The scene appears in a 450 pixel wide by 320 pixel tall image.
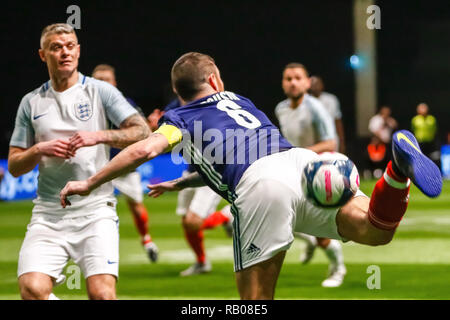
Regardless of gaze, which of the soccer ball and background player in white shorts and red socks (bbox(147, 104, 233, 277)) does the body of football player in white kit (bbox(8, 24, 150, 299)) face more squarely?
the soccer ball

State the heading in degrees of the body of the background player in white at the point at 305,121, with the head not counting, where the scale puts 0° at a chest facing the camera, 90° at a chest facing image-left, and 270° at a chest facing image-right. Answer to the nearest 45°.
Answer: approximately 45°

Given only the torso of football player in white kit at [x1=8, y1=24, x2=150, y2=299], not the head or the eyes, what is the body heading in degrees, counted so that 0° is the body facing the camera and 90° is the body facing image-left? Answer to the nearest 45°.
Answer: approximately 0°

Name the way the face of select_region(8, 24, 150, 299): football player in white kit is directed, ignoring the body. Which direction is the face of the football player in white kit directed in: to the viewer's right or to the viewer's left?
to the viewer's right

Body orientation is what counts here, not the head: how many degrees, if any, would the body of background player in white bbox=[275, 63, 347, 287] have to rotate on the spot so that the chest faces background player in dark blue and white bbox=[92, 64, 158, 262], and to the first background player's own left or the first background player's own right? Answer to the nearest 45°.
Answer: approximately 90° to the first background player's own right
